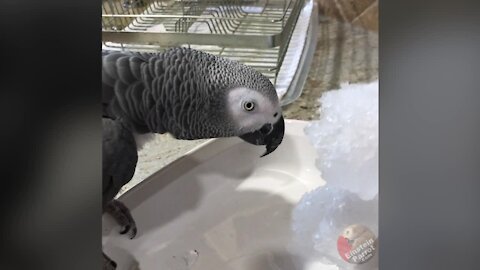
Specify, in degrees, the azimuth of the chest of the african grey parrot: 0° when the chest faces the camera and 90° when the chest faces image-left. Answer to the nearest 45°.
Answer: approximately 270°
